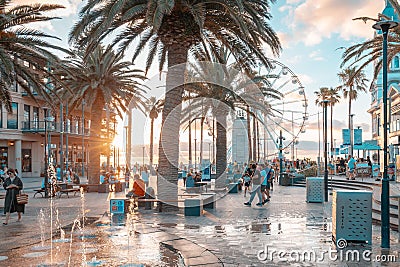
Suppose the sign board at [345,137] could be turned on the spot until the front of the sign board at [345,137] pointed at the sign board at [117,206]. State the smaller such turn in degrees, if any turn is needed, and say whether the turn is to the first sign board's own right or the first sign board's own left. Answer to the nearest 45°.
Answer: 0° — it already faces it

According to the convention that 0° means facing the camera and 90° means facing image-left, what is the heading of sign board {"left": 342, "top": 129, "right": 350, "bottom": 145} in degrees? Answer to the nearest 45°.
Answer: approximately 0°

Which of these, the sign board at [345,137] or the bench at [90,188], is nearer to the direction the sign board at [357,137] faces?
the bench

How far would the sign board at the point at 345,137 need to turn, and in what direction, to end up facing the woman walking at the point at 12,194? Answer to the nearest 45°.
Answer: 0° — it already faces them

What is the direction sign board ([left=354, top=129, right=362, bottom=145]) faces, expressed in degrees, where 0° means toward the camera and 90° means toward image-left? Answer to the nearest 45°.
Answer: approximately 0°

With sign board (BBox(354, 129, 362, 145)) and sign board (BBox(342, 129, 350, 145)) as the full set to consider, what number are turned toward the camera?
2

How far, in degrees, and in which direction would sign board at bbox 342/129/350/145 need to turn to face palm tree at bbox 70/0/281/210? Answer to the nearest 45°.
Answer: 0° — it already faces it

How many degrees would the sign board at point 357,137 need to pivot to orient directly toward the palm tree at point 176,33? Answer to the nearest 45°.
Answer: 0° — it already faces it
